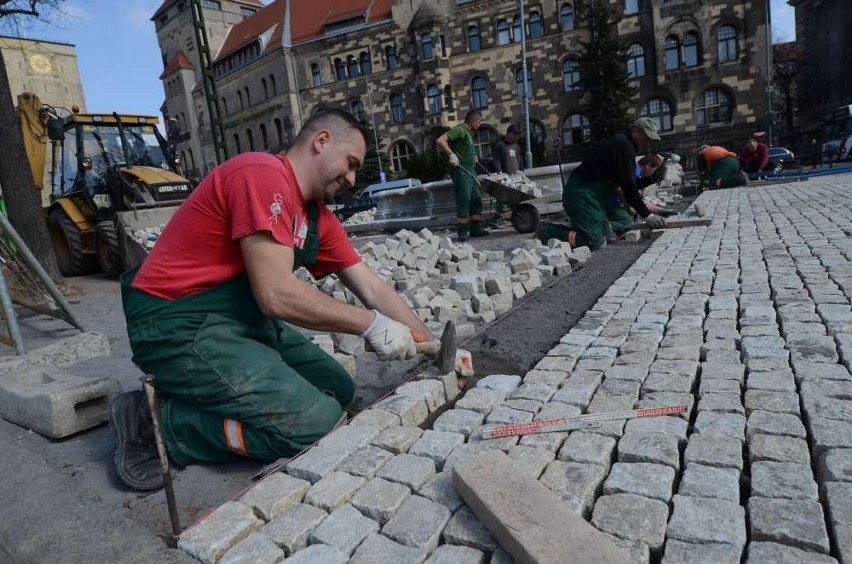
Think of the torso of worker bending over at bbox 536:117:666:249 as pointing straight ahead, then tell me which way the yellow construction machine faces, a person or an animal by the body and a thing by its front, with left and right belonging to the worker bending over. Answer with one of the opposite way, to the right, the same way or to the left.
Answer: the same way

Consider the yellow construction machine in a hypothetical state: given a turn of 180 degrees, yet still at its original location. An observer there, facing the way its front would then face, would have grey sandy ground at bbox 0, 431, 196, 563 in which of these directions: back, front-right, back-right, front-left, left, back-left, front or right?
back-left

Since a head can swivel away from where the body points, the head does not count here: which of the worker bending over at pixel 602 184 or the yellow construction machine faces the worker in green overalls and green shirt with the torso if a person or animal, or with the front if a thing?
the yellow construction machine

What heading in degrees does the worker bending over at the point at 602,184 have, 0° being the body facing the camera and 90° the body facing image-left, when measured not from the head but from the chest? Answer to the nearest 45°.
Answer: approximately 270°

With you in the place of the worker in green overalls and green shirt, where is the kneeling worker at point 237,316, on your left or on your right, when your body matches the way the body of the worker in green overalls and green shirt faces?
on your right

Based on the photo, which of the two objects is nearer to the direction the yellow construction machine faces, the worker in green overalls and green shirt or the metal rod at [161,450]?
the worker in green overalls and green shirt

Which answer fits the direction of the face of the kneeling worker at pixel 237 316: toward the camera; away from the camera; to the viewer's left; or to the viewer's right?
to the viewer's right

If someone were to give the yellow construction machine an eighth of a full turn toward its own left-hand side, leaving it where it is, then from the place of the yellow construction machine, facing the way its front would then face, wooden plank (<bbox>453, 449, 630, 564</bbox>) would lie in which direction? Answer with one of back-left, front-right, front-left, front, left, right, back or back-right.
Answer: right

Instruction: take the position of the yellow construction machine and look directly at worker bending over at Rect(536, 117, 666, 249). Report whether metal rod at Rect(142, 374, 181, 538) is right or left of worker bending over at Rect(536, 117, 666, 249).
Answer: right

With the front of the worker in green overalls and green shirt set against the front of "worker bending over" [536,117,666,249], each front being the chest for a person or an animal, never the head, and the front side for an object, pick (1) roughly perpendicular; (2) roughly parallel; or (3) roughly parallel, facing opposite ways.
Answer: roughly parallel

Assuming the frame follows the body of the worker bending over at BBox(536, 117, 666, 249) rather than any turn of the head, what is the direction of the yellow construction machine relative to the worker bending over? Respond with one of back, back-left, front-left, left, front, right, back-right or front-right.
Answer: back

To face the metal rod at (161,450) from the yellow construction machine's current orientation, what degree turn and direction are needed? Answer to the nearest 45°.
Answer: approximately 45° to its right

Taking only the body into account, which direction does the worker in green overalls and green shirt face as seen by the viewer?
to the viewer's right

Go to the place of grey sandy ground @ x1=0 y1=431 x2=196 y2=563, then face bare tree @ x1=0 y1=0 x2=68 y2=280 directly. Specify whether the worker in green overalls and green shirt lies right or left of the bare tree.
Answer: right

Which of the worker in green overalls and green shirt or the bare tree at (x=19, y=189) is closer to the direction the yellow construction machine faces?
the worker in green overalls and green shirt

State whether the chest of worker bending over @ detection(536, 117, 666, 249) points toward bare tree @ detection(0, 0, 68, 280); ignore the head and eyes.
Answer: no

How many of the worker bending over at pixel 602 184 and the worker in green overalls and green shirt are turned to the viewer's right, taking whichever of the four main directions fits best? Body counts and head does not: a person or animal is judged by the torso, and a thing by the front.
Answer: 2

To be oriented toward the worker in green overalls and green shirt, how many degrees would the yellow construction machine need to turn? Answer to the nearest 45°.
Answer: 0° — it already faces them

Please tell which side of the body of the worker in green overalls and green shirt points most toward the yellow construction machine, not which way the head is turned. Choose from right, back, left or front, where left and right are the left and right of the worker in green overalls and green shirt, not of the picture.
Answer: back

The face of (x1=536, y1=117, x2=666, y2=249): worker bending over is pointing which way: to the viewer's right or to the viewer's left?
to the viewer's right
